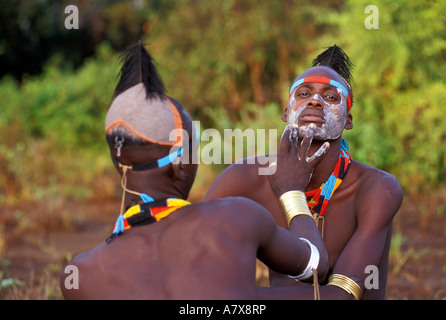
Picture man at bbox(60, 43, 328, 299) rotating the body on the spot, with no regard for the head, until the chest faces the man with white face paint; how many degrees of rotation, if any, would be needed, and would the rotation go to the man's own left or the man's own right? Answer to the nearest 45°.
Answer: approximately 45° to the man's own right

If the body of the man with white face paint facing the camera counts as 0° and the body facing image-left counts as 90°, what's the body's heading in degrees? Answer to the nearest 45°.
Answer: approximately 0°

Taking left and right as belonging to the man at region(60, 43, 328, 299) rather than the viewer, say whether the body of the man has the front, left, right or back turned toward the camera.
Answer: back

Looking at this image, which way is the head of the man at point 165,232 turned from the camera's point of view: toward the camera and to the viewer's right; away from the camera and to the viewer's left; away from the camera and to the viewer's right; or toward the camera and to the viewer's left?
away from the camera and to the viewer's right

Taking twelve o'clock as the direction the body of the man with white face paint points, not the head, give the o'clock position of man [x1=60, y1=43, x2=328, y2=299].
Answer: The man is roughly at 1 o'clock from the man with white face paint.

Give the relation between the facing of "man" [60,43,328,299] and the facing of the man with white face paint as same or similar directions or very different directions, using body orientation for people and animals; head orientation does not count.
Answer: very different directions

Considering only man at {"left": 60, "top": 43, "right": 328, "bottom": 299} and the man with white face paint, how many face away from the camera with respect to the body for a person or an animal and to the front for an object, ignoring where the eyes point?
1
